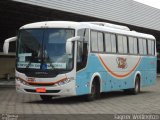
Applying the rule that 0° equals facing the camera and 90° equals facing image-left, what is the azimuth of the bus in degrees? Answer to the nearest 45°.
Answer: approximately 45°
